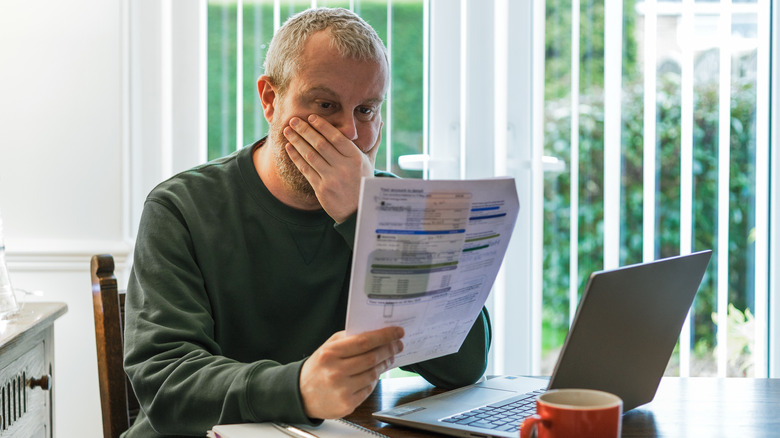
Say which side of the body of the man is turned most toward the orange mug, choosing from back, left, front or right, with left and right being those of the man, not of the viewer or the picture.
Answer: front

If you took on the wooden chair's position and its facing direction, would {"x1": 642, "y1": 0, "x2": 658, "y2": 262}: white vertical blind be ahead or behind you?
ahead

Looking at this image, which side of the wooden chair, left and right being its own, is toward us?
right

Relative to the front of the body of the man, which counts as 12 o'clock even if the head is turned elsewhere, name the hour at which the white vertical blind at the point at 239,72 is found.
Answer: The white vertical blind is roughly at 7 o'clock from the man.

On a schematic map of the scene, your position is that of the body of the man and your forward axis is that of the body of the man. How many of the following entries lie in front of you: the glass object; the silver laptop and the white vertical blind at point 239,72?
1

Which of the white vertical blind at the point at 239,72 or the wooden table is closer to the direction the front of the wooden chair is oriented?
the wooden table

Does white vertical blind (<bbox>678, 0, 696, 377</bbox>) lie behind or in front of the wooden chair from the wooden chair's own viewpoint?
in front

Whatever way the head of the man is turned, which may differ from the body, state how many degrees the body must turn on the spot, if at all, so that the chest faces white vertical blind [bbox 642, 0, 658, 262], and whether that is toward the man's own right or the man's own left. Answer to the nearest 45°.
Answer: approximately 90° to the man's own left

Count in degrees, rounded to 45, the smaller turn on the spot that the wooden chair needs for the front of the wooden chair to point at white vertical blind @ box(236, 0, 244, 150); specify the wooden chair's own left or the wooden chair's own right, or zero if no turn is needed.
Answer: approximately 90° to the wooden chair's own left

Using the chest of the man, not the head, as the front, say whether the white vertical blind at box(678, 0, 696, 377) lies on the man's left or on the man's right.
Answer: on the man's left
